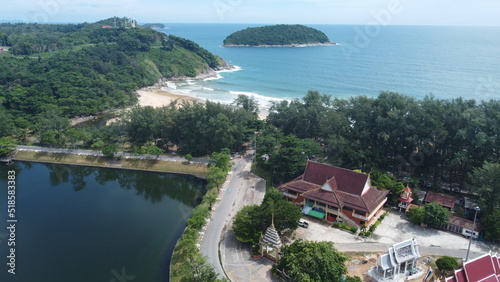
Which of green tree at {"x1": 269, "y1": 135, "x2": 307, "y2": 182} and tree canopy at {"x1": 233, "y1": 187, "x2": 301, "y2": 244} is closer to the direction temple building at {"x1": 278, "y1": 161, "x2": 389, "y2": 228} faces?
the tree canopy

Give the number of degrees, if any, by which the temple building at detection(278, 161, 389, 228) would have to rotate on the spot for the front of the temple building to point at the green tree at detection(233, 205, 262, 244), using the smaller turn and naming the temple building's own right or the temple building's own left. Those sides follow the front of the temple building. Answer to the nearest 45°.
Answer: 0° — it already faces it

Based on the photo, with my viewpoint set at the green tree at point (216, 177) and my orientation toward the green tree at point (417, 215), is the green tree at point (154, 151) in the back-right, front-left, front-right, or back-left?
back-left

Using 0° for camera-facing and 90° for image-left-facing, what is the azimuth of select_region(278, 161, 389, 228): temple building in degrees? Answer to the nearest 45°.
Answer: approximately 45°

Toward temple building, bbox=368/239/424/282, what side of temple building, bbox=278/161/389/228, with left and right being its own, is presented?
left

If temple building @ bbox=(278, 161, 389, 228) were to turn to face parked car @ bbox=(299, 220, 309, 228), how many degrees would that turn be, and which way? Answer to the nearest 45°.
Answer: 0° — it already faces it

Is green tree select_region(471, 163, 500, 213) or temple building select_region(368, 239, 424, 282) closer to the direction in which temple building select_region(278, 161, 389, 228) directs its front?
the temple building

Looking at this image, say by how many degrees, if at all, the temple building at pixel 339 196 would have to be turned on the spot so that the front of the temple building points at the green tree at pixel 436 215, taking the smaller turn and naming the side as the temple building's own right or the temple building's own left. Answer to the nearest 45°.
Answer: approximately 135° to the temple building's own left

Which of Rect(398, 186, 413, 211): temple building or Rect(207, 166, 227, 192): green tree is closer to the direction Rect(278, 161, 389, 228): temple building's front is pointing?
the green tree

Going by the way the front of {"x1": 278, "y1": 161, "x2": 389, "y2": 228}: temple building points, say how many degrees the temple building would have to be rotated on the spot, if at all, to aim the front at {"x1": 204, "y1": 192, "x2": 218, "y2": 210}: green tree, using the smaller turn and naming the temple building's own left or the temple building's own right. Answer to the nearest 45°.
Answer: approximately 45° to the temple building's own right
